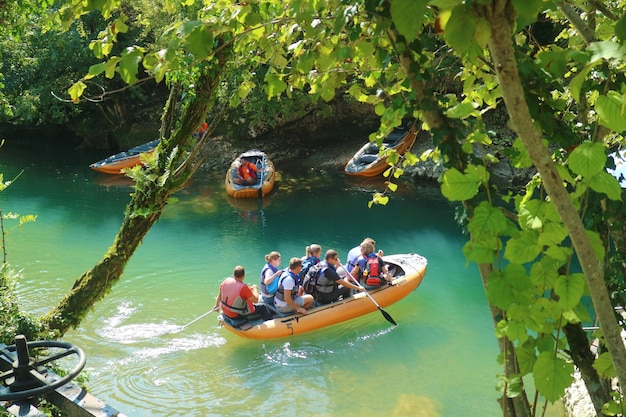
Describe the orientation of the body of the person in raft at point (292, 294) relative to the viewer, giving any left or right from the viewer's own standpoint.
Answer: facing to the right of the viewer

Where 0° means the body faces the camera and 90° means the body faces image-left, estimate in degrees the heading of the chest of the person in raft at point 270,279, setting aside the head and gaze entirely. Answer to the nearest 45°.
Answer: approximately 270°

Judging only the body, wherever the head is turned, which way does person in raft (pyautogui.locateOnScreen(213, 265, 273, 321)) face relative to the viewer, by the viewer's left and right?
facing away from the viewer and to the right of the viewer

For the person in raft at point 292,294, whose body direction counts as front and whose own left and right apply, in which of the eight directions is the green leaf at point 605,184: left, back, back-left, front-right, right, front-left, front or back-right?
right

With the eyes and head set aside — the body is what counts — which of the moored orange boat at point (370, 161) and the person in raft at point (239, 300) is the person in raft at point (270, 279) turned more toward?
the moored orange boat

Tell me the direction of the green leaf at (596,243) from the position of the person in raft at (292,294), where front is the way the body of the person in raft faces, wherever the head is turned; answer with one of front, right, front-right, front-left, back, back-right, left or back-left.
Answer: right

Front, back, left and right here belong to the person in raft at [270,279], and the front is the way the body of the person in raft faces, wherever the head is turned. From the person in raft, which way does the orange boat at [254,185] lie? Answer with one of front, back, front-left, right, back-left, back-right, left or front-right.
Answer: left

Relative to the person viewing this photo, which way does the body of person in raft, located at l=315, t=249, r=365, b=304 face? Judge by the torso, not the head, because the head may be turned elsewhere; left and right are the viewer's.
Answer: facing to the right of the viewer
